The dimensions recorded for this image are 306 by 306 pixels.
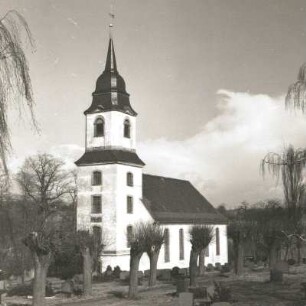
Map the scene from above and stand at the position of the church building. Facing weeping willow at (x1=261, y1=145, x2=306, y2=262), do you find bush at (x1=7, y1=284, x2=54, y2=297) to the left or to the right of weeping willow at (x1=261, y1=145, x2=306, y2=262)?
right

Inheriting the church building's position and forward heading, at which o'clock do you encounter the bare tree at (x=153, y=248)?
The bare tree is roughly at 10 o'clock from the church building.

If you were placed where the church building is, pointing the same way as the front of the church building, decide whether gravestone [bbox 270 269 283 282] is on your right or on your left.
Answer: on your left

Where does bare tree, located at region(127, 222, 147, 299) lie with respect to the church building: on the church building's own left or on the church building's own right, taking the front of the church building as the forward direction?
on the church building's own left

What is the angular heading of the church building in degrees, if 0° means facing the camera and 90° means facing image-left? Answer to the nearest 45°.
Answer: approximately 45°

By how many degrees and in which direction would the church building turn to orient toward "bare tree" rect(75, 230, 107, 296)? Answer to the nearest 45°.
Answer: approximately 45° to its left

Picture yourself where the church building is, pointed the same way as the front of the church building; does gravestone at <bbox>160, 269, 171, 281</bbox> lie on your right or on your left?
on your left

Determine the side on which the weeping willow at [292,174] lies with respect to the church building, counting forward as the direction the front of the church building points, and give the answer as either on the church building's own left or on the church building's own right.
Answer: on the church building's own left

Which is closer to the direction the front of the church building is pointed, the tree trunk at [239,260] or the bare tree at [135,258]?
the bare tree

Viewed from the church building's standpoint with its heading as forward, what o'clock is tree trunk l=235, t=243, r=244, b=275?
The tree trunk is roughly at 8 o'clock from the church building.
